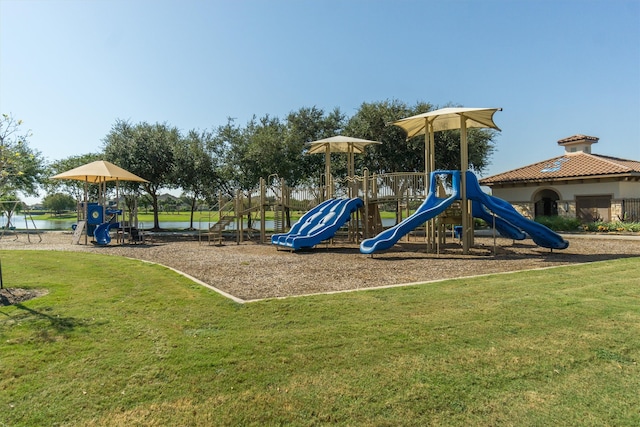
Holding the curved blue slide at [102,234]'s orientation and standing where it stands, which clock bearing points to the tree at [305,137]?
The tree is roughly at 8 o'clock from the curved blue slide.

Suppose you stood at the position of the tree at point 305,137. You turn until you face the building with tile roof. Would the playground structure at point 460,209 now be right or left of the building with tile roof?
right

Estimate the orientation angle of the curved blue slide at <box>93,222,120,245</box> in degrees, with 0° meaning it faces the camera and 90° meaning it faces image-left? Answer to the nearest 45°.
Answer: approximately 0°

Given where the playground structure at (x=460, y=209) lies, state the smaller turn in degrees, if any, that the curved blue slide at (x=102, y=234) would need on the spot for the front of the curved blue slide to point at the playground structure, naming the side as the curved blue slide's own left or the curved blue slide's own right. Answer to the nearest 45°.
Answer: approximately 45° to the curved blue slide's own left

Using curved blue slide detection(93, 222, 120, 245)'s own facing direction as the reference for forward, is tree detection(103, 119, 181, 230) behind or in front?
behind

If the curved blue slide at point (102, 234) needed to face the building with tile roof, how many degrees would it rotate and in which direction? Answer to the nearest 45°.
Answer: approximately 90° to its left

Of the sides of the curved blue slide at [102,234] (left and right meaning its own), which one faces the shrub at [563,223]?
left

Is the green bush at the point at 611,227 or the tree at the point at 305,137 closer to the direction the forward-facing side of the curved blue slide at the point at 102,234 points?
the green bush

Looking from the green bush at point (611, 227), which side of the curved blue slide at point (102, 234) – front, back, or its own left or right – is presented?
left
